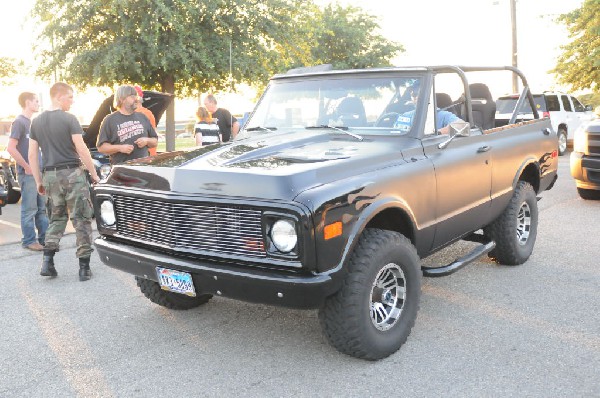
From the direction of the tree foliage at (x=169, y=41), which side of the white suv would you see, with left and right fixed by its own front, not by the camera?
back

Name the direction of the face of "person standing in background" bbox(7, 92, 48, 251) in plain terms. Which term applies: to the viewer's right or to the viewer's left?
to the viewer's right

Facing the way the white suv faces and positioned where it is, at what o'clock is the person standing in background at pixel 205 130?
The person standing in background is roughly at 5 o'clock from the white suv.

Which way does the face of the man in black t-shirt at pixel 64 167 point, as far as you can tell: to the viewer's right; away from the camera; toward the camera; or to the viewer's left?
to the viewer's right

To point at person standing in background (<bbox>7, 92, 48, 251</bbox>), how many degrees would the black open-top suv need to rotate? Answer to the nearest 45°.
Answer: approximately 90° to its right

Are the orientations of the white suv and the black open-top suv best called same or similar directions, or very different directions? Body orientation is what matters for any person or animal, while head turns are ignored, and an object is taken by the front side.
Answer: very different directions

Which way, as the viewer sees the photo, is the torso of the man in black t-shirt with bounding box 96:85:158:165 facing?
toward the camera

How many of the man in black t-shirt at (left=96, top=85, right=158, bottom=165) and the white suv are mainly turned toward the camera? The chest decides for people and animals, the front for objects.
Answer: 1

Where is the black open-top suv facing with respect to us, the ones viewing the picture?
facing the viewer and to the left of the viewer

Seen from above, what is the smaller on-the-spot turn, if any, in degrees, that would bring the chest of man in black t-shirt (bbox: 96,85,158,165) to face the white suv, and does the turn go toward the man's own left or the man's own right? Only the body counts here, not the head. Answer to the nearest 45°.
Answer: approximately 135° to the man's own left

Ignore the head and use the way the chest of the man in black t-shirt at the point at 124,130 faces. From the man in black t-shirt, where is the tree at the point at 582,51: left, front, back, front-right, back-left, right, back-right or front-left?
back-left

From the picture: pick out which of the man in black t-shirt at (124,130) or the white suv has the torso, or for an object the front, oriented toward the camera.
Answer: the man in black t-shirt

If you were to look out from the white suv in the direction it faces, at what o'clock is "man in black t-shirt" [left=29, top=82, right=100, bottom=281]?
The man in black t-shirt is roughly at 5 o'clock from the white suv.

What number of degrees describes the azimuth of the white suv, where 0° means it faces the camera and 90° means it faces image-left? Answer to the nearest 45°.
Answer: approximately 225°
